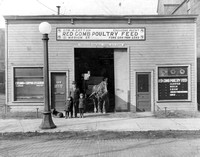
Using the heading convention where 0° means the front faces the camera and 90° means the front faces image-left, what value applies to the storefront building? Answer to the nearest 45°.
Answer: approximately 0°

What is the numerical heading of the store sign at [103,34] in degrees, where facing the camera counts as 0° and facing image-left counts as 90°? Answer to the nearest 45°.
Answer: approximately 0°
